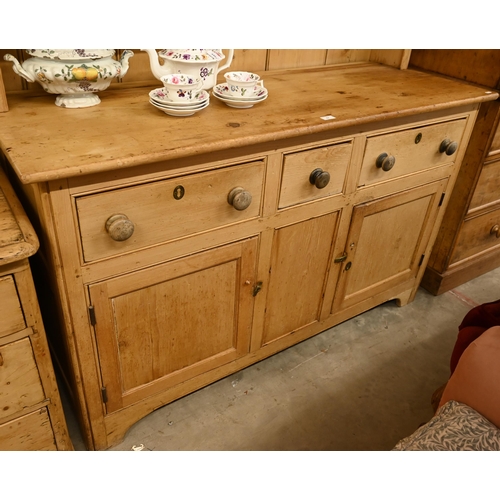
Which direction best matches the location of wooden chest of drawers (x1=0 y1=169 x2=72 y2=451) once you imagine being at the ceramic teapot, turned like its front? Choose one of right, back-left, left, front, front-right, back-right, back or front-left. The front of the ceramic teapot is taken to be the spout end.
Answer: front-left

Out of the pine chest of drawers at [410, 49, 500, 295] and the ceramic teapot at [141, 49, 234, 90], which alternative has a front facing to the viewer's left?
the ceramic teapot

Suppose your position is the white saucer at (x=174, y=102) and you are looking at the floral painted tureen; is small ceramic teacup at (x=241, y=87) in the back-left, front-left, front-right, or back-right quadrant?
back-right

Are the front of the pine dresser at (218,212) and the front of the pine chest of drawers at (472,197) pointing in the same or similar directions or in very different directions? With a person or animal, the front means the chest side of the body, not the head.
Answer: same or similar directions

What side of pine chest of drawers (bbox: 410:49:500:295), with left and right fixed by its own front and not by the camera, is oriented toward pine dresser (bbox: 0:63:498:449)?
right

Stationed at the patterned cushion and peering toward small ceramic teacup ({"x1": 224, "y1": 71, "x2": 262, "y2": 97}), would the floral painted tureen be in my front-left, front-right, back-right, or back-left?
front-left

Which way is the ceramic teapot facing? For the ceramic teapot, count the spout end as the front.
to the viewer's left

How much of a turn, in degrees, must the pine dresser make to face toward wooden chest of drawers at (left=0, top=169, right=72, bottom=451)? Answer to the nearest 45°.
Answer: approximately 90° to its right

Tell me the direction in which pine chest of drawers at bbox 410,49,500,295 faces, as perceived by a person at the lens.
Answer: facing the viewer and to the right of the viewer

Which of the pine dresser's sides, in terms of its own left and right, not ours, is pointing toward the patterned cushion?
front
